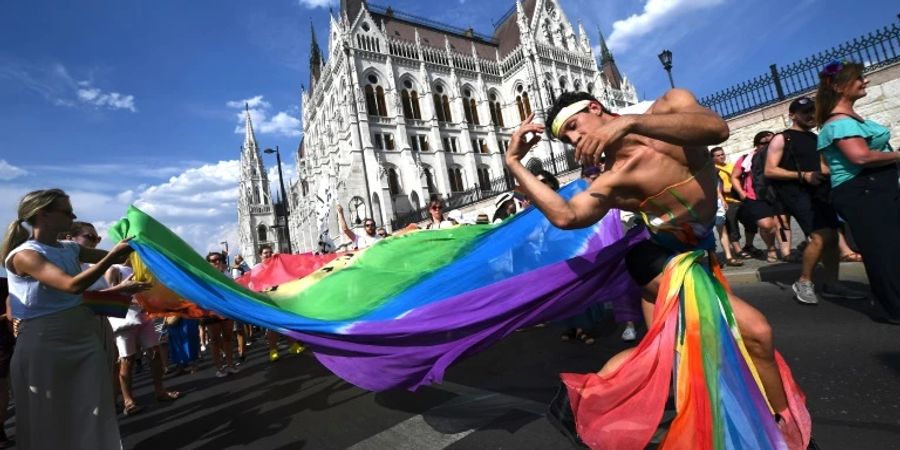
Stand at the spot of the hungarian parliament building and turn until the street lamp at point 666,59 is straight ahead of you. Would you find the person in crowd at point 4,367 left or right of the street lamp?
right

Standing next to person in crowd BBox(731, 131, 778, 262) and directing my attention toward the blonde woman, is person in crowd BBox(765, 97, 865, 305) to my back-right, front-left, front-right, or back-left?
front-left

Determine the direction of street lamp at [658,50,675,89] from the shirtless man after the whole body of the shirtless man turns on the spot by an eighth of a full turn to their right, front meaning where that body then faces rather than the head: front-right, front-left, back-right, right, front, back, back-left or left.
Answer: right

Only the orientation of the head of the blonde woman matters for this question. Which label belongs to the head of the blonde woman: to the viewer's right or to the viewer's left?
to the viewer's right

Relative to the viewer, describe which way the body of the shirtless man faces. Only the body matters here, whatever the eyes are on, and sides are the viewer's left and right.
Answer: facing the viewer and to the left of the viewer

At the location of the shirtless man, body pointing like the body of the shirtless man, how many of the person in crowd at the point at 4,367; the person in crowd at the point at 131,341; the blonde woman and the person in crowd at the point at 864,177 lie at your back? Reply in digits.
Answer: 1

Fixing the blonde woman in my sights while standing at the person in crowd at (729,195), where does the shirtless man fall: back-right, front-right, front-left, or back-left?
front-left
